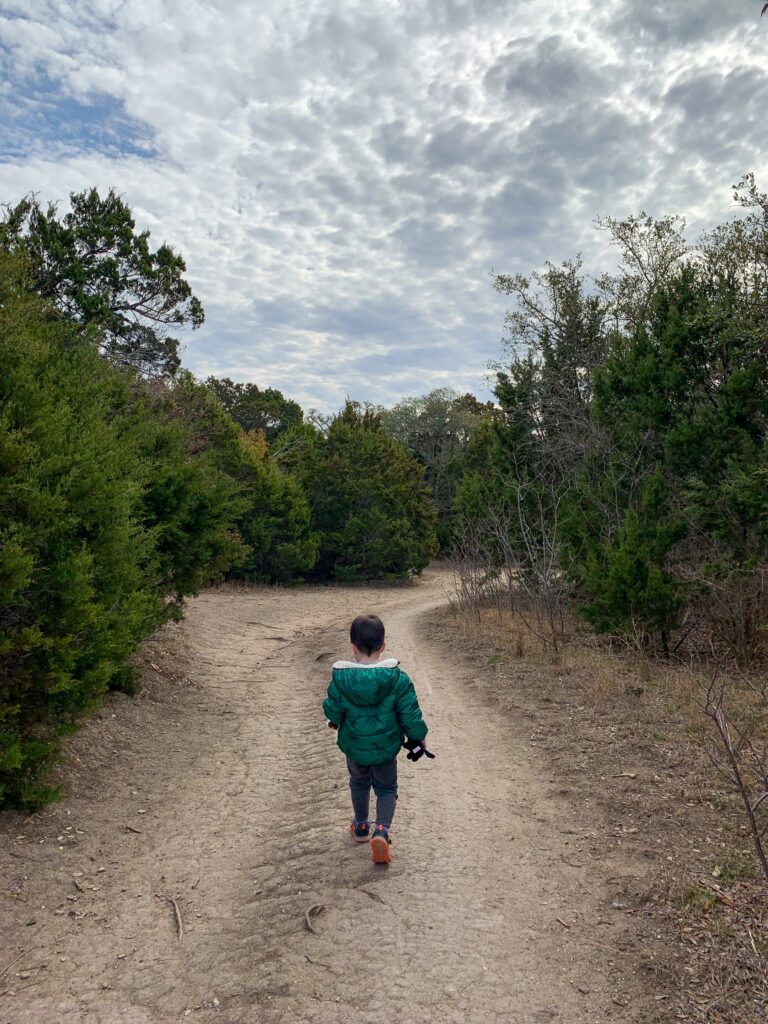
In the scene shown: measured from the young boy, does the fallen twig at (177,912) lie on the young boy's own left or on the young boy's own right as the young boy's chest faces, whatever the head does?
on the young boy's own left

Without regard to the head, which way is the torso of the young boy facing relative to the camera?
away from the camera

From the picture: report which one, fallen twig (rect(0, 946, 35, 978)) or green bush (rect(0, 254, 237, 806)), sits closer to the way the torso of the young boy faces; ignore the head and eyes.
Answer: the green bush

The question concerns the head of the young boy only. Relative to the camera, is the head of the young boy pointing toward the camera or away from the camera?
away from the camera

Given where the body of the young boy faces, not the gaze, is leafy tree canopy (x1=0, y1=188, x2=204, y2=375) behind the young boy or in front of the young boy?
in front

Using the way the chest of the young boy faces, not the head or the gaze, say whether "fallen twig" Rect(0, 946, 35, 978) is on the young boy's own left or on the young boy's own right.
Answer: on the young boy's own left

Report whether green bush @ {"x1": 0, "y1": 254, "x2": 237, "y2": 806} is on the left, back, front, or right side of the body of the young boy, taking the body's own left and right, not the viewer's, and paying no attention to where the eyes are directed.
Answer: left

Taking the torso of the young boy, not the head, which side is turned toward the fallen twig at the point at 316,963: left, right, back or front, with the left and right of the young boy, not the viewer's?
back

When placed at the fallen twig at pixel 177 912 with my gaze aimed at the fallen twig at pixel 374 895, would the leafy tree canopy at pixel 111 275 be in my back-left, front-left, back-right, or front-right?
back-left

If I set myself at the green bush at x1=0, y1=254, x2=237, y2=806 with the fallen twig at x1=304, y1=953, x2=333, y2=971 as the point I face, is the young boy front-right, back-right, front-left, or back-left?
front-left

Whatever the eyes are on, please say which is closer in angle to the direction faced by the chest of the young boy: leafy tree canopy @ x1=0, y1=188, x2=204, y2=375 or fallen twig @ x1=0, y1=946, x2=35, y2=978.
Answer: the leafy tree canopy
